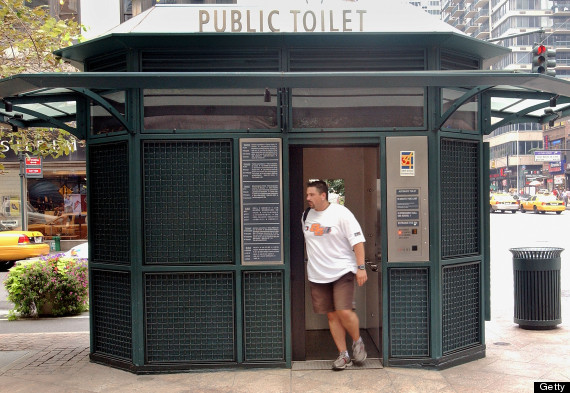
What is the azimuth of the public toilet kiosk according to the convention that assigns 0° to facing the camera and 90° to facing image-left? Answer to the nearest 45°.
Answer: approximately 0°

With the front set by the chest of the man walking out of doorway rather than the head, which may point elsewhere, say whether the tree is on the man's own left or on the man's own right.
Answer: on the man's own right

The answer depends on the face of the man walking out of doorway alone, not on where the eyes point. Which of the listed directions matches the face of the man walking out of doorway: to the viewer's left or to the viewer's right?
to the viewer's left

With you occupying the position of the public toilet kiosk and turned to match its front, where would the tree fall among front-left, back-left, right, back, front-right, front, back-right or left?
back-right
